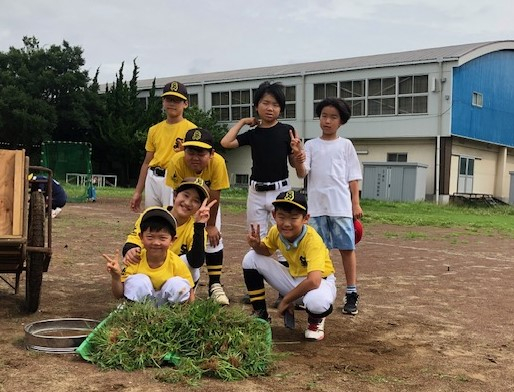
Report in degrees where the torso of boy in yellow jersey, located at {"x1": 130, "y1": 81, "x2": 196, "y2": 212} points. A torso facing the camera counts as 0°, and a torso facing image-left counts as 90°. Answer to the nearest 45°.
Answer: approximately 0°

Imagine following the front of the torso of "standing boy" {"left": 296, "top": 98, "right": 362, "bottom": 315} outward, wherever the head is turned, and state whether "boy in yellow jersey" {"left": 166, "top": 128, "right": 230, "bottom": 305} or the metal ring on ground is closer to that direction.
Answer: the metal ring on ground

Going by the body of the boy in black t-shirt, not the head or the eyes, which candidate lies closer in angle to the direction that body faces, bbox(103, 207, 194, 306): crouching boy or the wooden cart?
the crouching boy

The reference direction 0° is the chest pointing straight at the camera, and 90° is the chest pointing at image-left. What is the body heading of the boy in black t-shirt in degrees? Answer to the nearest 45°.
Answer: approximately 0°

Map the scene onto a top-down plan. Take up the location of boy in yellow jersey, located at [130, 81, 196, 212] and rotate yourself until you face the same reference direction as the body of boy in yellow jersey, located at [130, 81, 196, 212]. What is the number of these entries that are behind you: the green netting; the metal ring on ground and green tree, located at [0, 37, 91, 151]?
2
